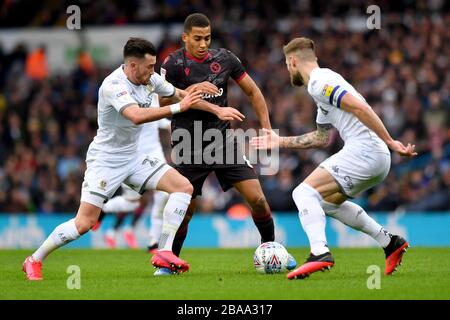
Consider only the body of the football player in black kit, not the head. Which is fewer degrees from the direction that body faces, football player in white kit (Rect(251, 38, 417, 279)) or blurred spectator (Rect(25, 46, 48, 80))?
the football player in white kit

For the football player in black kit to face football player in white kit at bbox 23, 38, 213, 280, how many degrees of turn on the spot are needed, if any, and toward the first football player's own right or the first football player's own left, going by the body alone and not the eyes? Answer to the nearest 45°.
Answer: approximately 45° to the first football player's own right

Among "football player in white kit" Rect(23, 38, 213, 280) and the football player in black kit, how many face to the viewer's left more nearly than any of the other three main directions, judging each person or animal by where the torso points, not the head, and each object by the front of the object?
0

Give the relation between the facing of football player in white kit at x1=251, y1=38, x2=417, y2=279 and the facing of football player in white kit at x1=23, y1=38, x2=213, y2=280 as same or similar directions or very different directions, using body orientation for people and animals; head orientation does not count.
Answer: very different directions

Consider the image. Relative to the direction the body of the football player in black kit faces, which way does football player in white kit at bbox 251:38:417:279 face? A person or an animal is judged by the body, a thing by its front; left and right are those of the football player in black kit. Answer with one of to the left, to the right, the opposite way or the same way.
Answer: to the right

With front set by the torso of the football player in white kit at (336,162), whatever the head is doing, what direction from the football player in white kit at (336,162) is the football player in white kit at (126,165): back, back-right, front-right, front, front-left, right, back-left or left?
front

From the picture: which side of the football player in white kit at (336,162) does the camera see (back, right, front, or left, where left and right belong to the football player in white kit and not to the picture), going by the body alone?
left

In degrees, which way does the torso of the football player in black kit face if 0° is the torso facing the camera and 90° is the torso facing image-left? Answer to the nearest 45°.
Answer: approximately 0°

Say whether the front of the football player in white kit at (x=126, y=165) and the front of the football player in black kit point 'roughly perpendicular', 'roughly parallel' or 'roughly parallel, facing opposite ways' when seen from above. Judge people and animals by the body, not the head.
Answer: roughly perpendicular

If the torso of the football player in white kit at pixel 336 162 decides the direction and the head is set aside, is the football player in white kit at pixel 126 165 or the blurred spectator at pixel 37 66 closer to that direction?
the football player in white kit

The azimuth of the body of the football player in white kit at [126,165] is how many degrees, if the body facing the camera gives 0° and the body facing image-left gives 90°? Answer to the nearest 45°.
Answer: approximately 270°

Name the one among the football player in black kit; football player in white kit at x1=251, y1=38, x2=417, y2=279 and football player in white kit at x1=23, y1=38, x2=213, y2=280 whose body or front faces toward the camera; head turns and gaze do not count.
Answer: the football player in black kit
